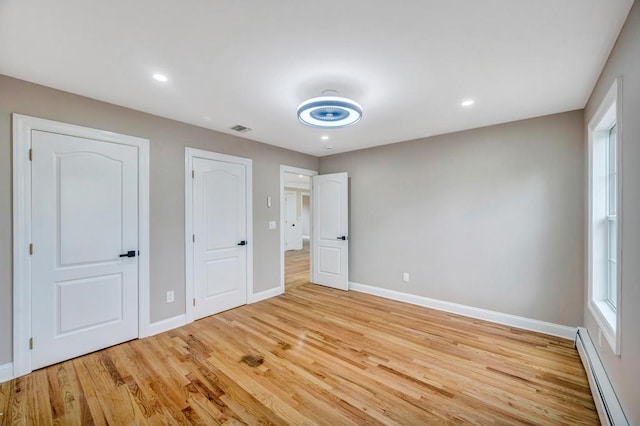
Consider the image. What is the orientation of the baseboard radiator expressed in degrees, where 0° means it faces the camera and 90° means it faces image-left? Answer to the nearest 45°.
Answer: approximately 90°

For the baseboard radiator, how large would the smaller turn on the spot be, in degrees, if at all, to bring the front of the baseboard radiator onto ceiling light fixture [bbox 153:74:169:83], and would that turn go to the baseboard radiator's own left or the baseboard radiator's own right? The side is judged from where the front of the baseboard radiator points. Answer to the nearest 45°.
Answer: approximately 45° to the baseboard radiator's own left

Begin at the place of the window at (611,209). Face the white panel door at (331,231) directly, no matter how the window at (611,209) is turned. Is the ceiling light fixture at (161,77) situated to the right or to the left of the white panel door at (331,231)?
left

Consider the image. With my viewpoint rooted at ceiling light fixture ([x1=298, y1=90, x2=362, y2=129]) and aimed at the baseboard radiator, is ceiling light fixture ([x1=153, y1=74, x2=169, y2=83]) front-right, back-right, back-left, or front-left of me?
back-right
